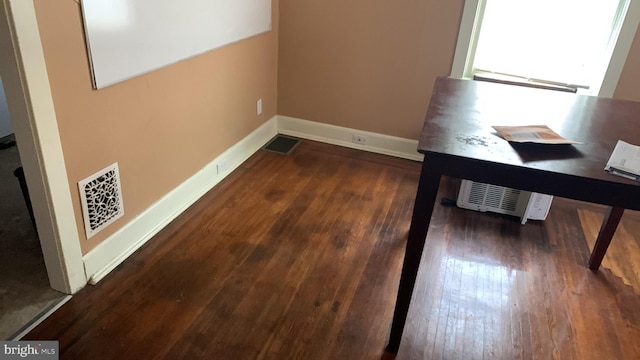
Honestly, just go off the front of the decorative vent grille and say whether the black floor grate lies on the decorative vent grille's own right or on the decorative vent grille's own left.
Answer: on the decorative vent grille's own left

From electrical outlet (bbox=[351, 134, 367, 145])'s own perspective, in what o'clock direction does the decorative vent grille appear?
The decorative vent grille is roughly at 1 o'clock from the electrical outlet.

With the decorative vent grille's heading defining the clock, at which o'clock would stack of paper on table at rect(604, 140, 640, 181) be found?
The stack of paper on table is roughly at 12 o'clock from the decorative vent grille.

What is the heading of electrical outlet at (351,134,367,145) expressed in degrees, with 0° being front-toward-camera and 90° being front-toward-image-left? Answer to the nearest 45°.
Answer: approximately 0°

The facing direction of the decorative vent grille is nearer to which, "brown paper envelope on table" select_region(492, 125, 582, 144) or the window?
the brown paper envelope on table

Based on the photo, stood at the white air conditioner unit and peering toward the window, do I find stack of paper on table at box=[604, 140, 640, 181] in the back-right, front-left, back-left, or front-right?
back-right

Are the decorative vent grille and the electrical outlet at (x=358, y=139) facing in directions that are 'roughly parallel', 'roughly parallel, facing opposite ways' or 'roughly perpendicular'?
roughly perpendicular

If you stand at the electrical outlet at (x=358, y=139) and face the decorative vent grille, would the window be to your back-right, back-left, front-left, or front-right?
back-left

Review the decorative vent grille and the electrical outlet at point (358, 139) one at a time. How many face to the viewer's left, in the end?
0

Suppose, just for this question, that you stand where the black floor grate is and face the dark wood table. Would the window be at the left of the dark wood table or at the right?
left

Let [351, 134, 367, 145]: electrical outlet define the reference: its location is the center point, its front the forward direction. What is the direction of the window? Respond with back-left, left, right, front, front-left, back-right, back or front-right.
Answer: left

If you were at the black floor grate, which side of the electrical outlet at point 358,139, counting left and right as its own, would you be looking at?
right

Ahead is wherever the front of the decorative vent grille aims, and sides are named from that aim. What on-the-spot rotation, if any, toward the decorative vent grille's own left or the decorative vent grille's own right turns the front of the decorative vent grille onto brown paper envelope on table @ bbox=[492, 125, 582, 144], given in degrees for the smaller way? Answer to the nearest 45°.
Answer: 0° — it already faces it

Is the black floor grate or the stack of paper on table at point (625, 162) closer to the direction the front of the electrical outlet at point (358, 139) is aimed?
the stack of paper on table

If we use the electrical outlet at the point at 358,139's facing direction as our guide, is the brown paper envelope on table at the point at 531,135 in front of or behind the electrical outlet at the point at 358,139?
in front

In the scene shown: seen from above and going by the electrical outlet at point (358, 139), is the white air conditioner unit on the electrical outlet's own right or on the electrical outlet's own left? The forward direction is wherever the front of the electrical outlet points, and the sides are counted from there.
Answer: on the electrical outlet's own left
